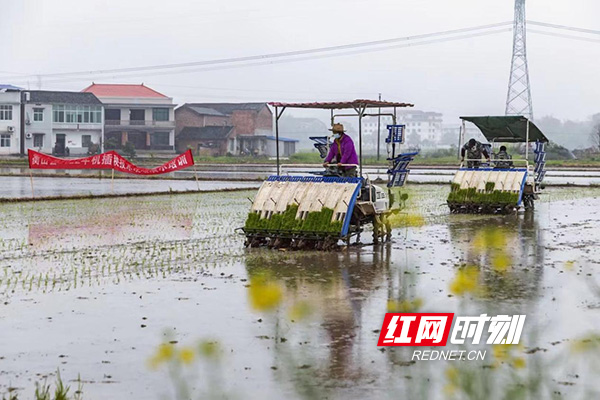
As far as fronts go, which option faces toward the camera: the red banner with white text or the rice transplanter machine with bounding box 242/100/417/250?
the red banner with white text

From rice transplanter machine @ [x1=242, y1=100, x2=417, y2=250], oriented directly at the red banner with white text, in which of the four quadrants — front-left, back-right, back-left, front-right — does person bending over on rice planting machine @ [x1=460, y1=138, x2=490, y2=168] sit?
front-right

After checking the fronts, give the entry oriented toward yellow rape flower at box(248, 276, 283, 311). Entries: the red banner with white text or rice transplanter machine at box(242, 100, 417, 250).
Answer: the red banner with white text

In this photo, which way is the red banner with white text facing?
toward the camera

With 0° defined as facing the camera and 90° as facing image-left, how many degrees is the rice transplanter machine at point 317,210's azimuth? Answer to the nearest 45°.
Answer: approximately 225°

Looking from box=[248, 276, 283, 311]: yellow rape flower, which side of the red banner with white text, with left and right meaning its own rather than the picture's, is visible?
front

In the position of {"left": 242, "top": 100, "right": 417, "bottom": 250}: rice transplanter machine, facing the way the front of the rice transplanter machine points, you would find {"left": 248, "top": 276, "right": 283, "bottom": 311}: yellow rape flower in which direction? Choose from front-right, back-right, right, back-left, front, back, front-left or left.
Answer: back-right
